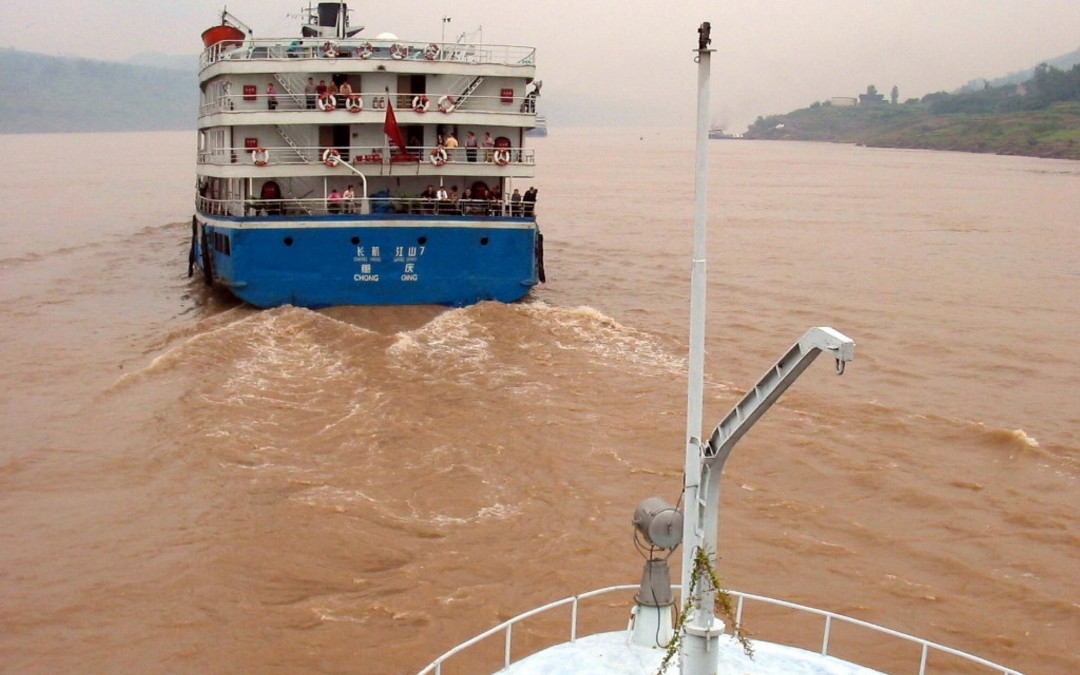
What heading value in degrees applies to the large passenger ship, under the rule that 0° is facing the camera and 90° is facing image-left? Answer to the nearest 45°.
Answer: approximately 180°
